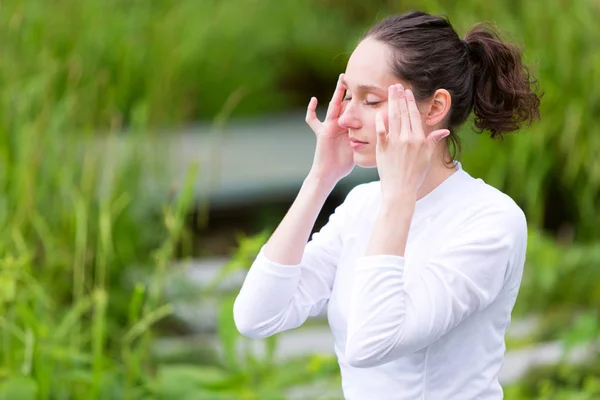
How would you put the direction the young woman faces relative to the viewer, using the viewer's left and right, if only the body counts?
facing the viewer and to the left of the viewer

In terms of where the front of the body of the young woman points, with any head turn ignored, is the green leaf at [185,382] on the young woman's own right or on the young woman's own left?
on the young woman's own right
